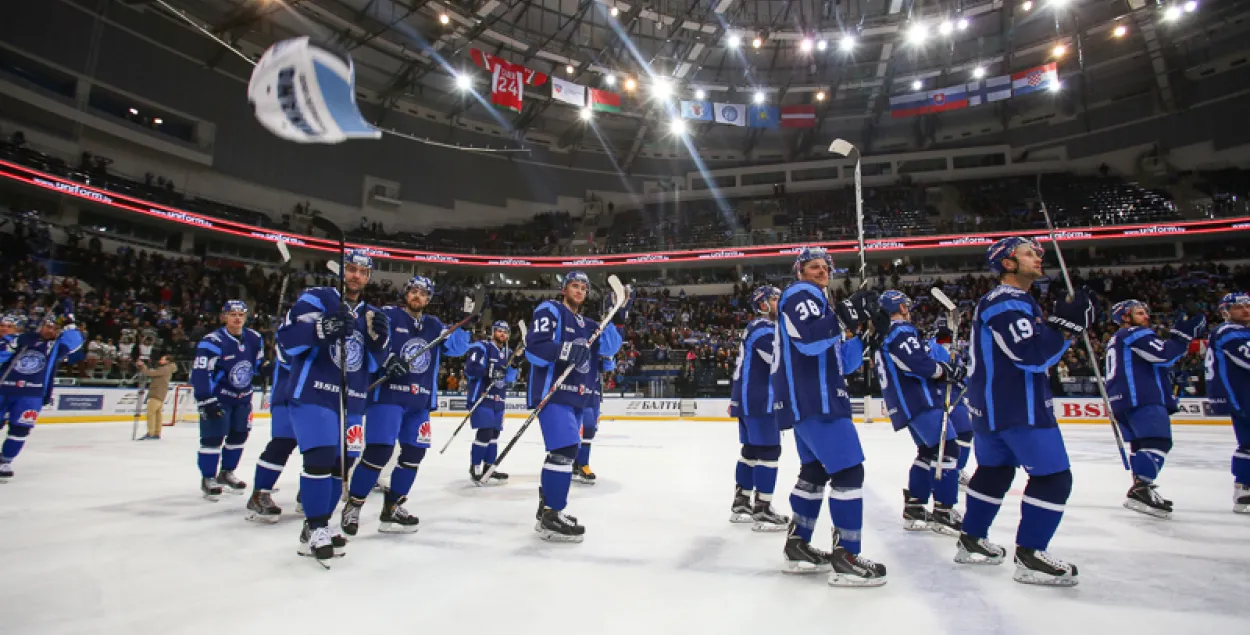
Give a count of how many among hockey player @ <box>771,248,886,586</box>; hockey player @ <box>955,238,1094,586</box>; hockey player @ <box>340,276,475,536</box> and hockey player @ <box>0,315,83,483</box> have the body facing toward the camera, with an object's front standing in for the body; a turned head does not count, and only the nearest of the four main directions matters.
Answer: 2

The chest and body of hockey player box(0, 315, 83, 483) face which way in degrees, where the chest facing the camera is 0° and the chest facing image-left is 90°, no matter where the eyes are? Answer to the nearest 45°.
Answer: approximately 0°

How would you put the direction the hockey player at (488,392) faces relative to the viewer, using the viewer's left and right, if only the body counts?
facing the viewer and to the right of the viewer

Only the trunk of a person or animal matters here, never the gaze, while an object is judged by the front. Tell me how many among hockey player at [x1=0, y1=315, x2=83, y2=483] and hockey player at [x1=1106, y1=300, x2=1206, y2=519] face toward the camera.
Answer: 1

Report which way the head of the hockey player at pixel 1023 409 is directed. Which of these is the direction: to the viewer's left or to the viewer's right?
to the viewer's right

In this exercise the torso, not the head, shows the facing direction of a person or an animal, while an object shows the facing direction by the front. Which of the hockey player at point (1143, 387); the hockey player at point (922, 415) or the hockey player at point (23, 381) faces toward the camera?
the hockey player at point (23, 381)
